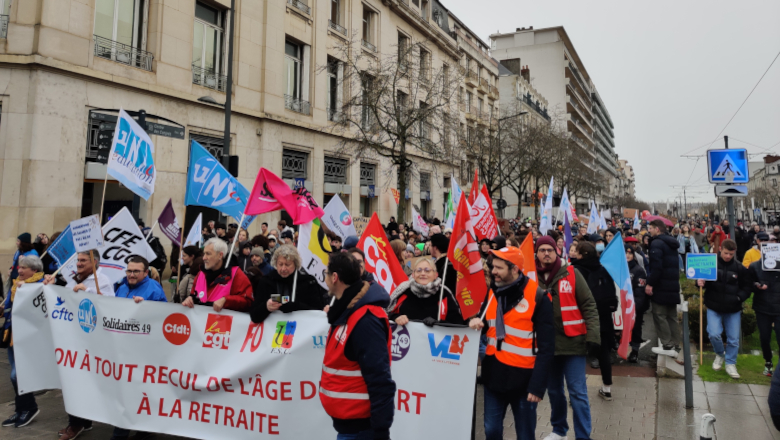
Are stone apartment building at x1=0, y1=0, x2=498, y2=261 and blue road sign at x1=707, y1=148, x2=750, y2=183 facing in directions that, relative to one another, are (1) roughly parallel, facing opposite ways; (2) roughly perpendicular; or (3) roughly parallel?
roughly perpendicular

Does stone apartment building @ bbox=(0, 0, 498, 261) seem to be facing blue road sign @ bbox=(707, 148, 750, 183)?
yes

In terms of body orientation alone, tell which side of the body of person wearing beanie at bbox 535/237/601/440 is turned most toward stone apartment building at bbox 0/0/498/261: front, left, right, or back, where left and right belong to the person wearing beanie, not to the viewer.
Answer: right

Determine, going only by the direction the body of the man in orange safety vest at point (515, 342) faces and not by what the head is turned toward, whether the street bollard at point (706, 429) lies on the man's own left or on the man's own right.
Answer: on the man's own left
